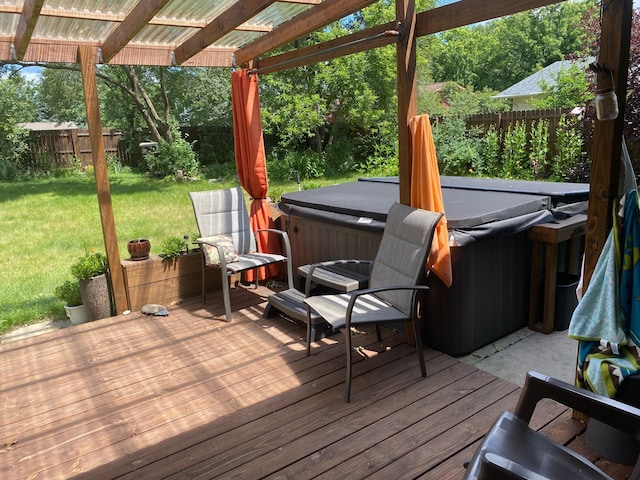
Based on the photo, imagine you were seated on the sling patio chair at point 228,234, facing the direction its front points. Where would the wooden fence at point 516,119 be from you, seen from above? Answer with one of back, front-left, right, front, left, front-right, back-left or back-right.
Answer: left

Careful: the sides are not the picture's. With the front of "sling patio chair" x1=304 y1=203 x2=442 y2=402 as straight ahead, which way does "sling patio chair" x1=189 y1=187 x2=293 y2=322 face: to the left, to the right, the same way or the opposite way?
to the left

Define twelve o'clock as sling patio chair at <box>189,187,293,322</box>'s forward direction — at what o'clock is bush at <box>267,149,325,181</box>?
The bush is roughly at 8 o'clock from the sling patio chair.

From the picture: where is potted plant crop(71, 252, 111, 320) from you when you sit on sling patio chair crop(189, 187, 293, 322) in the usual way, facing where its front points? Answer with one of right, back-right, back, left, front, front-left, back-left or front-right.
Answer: back-right

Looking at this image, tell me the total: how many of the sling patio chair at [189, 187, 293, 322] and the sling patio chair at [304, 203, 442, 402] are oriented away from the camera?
0

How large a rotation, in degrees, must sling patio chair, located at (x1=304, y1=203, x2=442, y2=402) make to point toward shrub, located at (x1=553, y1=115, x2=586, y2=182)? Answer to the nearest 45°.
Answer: approximately 180°

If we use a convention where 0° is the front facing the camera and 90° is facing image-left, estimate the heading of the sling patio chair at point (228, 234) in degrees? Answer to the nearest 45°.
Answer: approximately 315°

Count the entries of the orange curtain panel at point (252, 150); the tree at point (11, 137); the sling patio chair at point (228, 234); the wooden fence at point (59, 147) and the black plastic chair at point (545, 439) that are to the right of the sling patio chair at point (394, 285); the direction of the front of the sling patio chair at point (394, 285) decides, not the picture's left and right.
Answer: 4

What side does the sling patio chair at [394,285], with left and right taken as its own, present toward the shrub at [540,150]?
back

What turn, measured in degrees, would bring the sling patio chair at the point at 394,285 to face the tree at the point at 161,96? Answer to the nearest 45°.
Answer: approximately 90° to its right

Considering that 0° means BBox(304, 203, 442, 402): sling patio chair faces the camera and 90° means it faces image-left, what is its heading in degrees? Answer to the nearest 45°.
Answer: approximately 45°

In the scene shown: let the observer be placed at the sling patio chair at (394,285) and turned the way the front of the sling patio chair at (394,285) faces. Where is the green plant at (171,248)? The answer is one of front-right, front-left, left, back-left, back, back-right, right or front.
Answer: right
